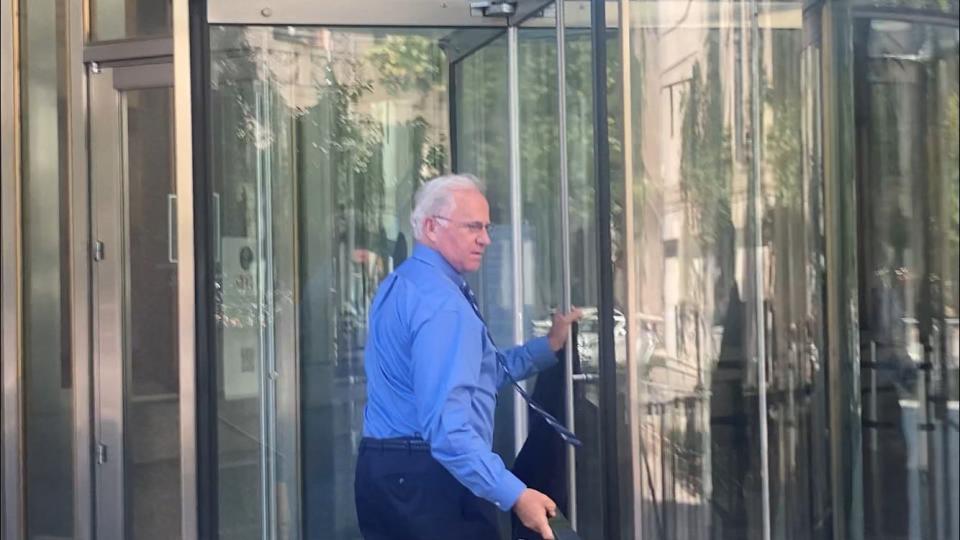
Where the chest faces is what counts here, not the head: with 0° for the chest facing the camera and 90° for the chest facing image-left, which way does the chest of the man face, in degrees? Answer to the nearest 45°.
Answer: approximately 225°

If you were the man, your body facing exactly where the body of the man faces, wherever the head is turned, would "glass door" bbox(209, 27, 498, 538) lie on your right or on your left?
on your left

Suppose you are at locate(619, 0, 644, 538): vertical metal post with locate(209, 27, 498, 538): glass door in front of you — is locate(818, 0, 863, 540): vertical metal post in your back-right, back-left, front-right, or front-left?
back-right

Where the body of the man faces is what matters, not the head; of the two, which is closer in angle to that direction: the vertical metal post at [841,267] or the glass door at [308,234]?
the vertical metal post

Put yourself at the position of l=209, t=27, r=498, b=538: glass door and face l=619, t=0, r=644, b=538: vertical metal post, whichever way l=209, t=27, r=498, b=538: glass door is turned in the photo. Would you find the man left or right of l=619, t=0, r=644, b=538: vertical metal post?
right

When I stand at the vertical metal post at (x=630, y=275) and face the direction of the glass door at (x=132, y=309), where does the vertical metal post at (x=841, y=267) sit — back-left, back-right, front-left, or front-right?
back-right

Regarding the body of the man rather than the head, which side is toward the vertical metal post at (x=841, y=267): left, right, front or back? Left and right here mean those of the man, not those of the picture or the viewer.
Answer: front

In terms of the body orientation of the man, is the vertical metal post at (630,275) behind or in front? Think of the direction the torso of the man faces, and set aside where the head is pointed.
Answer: in front
